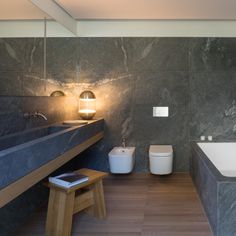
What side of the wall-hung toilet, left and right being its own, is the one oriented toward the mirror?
right

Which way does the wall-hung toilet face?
toward the camera

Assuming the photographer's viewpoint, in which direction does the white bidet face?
facing the viewer

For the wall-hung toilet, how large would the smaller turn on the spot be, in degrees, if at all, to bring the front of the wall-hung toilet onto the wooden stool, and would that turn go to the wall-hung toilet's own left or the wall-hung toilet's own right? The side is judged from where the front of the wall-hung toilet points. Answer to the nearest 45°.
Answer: approximately 45° to the wall-hung toilet's own right

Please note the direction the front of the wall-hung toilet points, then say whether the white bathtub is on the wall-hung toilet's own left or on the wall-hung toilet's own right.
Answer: on the wall-hung toilet's own left

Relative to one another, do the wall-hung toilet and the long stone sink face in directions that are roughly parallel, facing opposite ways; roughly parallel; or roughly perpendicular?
roughly perpendicular

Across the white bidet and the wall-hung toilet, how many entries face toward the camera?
2

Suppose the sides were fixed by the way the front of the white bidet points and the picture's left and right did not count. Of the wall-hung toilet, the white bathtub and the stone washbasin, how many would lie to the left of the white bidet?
2

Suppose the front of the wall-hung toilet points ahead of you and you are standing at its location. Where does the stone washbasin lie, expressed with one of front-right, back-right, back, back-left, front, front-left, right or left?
front-right

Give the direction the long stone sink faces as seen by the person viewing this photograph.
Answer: facing the viewer and to the right of the viewer

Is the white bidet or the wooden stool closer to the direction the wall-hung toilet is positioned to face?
the wooden stool

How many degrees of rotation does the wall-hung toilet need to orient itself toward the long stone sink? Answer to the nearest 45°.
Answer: approximately 45° to its right

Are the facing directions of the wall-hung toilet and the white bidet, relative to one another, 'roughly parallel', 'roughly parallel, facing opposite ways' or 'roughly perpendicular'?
roughly parallel

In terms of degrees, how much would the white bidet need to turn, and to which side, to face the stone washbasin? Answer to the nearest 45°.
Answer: approximately 45° to its right

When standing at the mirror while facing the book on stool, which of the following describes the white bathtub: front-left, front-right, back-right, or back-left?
front-left
